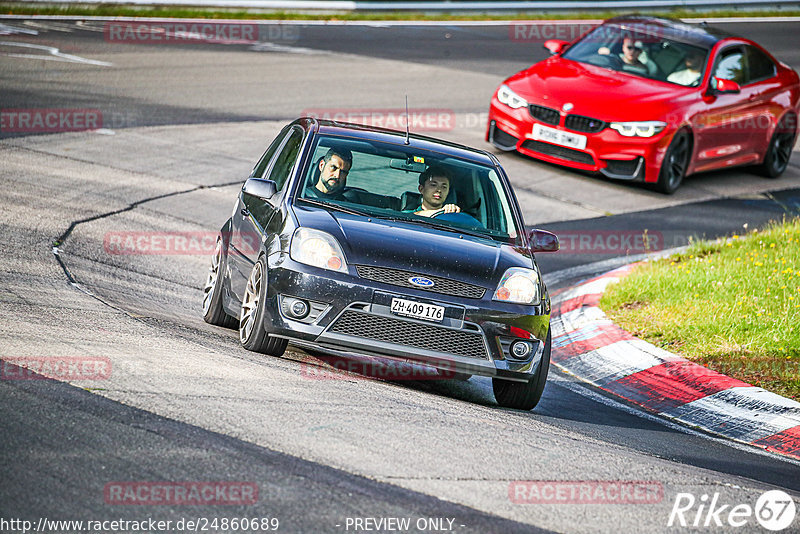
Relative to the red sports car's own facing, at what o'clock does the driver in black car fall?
The driver in black car is roughly at 11 o'clock from the red sports car.

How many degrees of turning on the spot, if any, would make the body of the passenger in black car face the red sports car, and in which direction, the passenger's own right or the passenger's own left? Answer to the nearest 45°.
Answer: approximately 90° to the passenger's own left

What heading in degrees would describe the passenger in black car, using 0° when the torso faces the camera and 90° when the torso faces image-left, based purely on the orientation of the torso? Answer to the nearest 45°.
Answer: approximately 315°

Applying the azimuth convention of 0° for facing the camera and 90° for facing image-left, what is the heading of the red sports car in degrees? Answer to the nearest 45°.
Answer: approximately 45°
